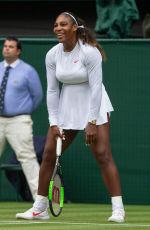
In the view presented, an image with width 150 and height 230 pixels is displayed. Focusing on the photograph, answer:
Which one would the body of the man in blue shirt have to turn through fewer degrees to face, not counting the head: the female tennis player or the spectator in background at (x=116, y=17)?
the female tennis player

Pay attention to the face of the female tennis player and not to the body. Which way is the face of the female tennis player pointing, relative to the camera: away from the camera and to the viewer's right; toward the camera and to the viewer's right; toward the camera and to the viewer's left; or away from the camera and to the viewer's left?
toward the camera and to the viewer's left

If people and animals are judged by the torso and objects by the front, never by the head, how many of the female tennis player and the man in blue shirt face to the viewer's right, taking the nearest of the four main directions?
0

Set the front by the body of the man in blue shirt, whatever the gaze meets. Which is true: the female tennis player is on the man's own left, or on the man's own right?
on the man's own left

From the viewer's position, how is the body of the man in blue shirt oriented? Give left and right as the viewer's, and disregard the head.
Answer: facing the viewer and to the left of the viewer

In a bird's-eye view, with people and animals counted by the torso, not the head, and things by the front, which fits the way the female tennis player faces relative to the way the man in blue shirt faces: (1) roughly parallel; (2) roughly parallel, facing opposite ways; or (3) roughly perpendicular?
roughly parallel

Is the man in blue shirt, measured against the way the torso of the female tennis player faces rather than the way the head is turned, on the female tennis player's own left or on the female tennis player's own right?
on the female tennis player's own right

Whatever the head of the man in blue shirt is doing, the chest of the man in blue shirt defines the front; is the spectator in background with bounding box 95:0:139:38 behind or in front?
behind
